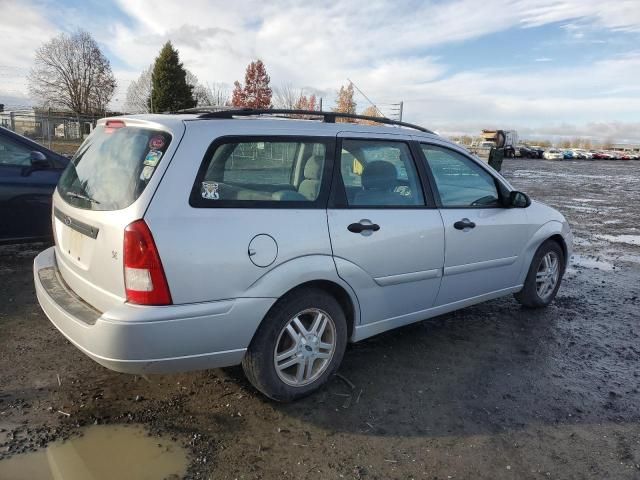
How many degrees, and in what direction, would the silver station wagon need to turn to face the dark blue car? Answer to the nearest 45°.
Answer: approximately 90° to its left

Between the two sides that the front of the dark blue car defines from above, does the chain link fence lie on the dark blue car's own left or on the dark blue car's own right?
on the dark blue car's own left

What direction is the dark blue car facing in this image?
to the viewer's right

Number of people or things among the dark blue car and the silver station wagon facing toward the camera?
0

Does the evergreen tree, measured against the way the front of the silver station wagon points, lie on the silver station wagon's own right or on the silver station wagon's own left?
on the silver station wagon's own left

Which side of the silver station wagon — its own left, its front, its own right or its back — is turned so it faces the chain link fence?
left

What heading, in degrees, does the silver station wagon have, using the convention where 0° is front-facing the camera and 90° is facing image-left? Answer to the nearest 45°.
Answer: approximately 225°

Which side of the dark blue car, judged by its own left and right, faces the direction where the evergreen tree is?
left
